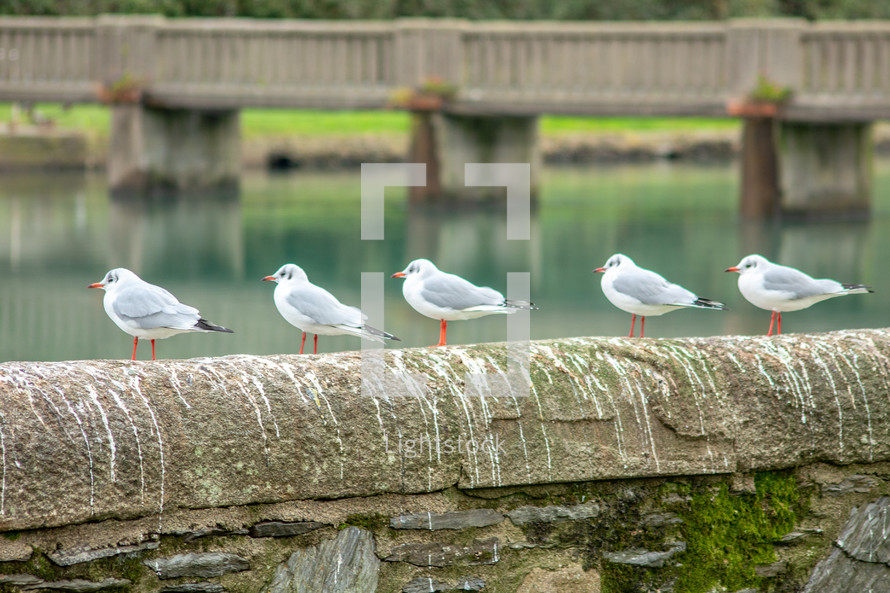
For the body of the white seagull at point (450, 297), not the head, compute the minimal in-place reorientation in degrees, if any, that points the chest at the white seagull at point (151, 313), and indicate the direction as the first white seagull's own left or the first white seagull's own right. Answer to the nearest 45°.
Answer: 0° — it already faces it

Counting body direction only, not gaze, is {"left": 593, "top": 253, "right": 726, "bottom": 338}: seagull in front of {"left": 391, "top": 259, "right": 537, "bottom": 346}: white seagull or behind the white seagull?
behind

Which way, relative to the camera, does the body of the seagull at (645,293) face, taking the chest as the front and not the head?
to the viewer's left

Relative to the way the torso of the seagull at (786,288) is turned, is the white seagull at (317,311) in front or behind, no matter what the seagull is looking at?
in front

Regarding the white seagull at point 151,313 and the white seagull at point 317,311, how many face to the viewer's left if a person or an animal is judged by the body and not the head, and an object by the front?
2

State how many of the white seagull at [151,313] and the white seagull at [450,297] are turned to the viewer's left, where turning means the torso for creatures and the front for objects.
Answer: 2

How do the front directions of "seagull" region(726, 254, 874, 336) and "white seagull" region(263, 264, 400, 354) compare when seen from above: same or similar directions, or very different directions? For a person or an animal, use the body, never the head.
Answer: same or similar directions

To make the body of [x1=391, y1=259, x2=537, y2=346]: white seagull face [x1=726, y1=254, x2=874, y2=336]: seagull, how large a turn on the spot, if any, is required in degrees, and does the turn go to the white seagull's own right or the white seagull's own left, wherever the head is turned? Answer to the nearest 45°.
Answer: approximately 180°

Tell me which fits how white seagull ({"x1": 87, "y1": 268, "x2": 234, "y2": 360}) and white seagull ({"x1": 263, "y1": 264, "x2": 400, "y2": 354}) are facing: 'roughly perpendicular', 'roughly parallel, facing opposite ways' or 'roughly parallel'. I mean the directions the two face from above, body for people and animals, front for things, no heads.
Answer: roughly parallel

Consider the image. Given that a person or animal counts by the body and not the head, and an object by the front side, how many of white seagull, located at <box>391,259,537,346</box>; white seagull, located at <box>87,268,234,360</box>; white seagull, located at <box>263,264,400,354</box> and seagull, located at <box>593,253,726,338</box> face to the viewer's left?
4

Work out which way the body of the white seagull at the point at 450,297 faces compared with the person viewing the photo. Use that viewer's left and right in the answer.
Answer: facing to the left of the viewer

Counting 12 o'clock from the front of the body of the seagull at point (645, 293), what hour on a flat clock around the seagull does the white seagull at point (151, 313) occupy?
The white seagull is roughly at 11 o'clock from the seagull.

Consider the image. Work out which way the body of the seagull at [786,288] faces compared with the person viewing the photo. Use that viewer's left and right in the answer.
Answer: facing to the left of the viewer

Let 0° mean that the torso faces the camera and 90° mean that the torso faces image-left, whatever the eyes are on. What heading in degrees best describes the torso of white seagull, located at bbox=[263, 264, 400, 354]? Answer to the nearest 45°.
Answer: approximately 90°
